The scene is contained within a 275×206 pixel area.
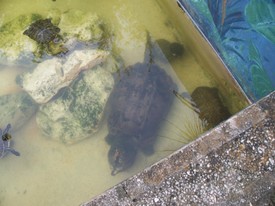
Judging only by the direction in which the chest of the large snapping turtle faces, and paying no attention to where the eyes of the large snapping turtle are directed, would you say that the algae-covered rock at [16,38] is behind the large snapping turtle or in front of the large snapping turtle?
behind

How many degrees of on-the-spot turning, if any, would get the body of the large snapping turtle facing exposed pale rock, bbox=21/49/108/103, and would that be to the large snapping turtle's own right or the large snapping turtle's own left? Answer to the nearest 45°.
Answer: approximately 135° to the large snapping turtle's own right

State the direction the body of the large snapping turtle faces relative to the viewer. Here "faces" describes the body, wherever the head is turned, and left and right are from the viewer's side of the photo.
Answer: facing the viewer

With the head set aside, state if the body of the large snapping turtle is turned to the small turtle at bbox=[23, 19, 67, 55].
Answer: no

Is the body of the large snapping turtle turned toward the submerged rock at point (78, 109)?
no

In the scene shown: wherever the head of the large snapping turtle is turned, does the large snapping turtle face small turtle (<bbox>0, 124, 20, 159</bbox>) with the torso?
no

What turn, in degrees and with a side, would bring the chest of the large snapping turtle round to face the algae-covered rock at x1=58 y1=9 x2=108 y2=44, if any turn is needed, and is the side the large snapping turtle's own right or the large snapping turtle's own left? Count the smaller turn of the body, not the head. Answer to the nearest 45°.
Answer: approximately 180°

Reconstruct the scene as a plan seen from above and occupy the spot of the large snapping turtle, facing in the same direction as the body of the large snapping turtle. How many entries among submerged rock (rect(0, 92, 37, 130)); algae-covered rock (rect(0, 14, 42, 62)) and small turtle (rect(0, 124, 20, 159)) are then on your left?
0

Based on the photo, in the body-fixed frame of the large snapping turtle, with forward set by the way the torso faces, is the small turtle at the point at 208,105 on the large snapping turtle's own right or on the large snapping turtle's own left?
on the large snapping turtle's own left
